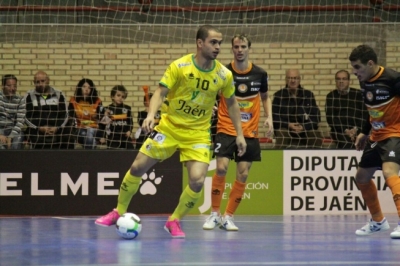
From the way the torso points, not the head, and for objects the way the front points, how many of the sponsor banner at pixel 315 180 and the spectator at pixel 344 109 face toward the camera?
2

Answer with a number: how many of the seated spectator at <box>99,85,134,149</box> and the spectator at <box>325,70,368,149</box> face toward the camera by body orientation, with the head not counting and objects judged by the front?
2

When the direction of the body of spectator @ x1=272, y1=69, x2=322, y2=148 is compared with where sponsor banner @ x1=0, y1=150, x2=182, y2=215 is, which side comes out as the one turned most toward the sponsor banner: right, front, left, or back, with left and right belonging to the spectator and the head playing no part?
right

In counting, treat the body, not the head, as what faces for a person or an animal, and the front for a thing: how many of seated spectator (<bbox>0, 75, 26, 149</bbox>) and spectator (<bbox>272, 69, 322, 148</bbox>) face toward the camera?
2
